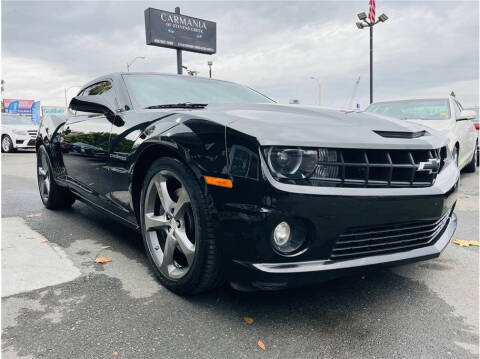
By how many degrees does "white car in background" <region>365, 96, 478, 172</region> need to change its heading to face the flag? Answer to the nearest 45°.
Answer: approximately 135° to its right

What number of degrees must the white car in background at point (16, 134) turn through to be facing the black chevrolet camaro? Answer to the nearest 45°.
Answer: approximately 45° to its right

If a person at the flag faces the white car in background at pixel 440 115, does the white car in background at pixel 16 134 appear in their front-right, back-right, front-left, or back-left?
front-right

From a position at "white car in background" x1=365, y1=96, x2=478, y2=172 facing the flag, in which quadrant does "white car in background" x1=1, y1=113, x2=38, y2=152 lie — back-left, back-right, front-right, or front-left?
front-left

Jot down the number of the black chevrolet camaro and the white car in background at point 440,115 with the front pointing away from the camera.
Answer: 0

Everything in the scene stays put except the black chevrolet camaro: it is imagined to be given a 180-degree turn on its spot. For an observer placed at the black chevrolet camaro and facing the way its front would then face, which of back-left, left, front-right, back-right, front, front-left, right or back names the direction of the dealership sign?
front-right

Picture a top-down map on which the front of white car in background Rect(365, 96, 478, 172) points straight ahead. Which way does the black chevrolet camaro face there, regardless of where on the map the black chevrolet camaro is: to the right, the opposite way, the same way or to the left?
to the left

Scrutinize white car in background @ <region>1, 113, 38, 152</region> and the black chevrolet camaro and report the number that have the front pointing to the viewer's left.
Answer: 0

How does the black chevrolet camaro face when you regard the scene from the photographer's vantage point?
facing the viewer and to the right of the viewer

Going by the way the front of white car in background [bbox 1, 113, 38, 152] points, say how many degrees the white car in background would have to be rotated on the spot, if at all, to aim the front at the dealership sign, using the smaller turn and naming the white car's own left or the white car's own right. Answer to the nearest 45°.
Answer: approximately 90° to the white car's own left

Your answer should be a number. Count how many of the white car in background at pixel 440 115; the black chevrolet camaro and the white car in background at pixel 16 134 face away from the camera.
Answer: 0

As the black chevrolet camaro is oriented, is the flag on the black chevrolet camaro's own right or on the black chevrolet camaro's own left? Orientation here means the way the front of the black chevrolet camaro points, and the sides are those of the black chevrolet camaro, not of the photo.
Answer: on the black chevrolet camaro's own left

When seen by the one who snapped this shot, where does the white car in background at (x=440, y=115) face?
facing the viewer and to the left of the viewer

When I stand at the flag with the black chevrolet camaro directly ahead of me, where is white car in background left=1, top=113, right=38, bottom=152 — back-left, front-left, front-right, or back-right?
front-right
